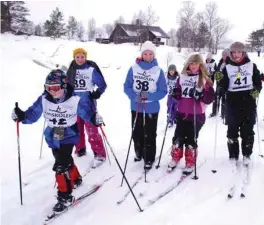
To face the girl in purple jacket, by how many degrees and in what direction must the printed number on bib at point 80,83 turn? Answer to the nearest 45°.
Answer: approximately 45° to its left

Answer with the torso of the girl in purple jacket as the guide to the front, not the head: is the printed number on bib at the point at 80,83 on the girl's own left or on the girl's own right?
on the girl's own right

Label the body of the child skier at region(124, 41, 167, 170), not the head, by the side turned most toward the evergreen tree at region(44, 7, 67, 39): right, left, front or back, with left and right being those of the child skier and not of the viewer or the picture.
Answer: back

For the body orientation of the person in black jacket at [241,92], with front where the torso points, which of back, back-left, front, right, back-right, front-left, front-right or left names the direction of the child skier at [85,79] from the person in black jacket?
right

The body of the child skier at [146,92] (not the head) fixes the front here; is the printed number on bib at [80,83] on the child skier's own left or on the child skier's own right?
on the child skier's own right

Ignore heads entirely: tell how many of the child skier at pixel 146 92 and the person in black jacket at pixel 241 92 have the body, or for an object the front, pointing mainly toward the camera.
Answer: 2

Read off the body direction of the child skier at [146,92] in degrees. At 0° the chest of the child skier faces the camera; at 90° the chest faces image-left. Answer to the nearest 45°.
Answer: approximately 0°

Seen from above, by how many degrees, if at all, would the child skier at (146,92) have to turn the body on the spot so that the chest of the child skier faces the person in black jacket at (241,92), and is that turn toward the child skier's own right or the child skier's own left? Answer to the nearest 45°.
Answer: approximately 90° to the child skier's own left
